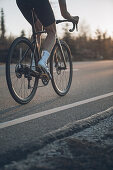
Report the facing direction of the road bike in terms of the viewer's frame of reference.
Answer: facing away from the viewer and to the right of the viewer
